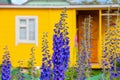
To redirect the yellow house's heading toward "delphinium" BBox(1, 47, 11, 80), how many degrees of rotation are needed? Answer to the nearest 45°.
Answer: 0° — it already faces it

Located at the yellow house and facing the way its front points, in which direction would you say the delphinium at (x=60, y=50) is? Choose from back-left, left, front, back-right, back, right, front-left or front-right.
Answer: front

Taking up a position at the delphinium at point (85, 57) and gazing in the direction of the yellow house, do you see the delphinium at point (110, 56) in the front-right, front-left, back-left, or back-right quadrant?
back-right

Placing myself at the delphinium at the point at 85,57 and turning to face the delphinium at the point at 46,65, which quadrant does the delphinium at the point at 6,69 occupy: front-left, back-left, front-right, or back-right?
front-right

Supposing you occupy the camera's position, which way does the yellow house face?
facing the viewer

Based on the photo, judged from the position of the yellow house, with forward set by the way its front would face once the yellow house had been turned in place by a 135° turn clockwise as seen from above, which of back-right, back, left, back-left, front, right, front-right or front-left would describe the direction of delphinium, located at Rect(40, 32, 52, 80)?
back-left

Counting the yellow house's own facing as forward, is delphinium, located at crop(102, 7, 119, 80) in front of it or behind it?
in front

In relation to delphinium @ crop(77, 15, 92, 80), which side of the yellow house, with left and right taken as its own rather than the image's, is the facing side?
front
